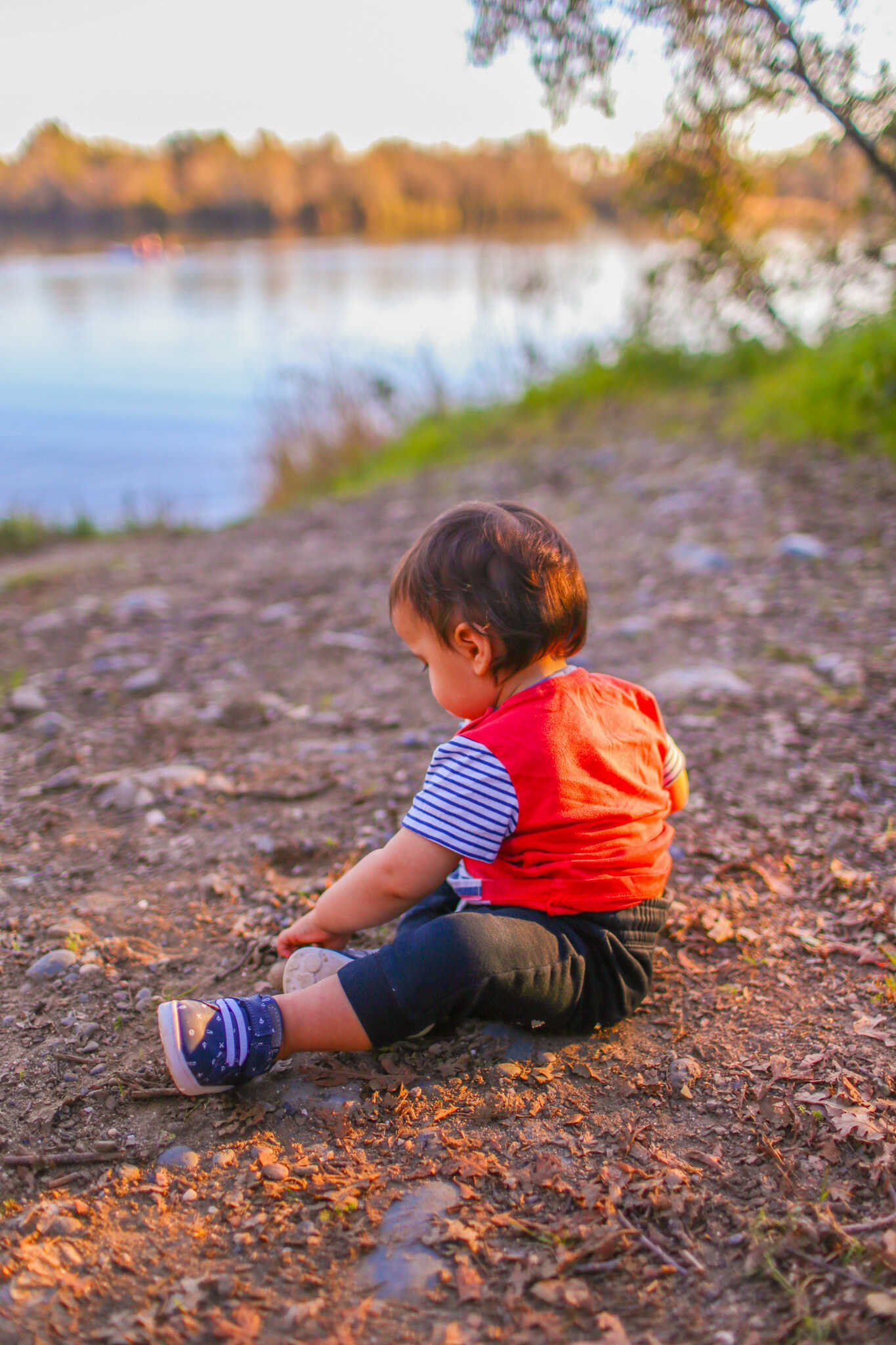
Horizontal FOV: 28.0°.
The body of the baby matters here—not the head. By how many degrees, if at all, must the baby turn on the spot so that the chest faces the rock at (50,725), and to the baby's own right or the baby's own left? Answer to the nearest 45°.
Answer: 0° — they already face it

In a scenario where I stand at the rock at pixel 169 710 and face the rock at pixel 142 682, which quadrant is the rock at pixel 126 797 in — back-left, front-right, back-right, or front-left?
back-left

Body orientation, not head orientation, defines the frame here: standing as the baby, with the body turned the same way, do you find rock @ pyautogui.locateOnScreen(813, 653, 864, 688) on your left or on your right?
on your right

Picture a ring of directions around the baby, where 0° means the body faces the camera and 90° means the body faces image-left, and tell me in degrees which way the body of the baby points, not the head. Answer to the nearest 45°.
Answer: approximately 135°

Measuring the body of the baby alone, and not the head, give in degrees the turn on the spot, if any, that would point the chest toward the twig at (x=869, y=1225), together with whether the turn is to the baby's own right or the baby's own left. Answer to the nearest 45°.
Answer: approximately 180°

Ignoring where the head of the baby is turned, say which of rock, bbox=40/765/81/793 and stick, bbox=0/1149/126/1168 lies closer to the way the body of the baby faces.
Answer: the rock

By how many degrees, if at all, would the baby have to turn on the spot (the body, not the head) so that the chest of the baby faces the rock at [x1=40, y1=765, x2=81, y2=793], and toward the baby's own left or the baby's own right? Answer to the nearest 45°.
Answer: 0° — they already face it

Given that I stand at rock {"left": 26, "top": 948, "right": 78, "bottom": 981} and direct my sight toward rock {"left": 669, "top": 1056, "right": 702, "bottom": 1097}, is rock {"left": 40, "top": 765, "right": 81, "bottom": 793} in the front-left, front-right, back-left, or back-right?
back-left

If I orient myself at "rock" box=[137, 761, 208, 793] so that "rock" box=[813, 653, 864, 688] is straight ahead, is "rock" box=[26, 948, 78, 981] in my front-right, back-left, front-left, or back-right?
back-right
